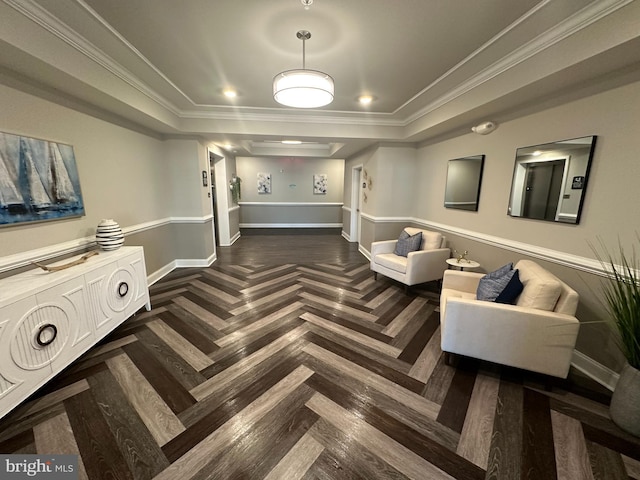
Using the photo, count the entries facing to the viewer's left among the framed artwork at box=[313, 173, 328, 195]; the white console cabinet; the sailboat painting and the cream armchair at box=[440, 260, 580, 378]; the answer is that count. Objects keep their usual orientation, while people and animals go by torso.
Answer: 1

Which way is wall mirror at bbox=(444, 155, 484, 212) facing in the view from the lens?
facing the viewer and to the left of the viewer

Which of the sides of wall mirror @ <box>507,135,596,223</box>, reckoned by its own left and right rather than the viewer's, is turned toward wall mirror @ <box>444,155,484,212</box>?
right

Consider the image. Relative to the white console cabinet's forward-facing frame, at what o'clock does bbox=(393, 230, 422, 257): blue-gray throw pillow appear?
The blue-gray throw pillow is roughly at 11 o'clock from the white console cabinet.

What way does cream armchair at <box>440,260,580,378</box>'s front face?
to the viewer's left

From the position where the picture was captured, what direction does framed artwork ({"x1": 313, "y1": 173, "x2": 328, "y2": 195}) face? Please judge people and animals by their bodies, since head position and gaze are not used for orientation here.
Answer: facing the viewer

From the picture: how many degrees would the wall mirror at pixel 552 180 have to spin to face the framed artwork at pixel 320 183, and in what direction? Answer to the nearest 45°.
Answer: approximately 90° to its right

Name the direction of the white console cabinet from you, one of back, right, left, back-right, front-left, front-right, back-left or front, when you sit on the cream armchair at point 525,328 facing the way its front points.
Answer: front-left

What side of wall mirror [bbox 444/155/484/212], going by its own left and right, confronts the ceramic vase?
front

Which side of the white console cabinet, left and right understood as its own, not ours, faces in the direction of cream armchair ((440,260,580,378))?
front

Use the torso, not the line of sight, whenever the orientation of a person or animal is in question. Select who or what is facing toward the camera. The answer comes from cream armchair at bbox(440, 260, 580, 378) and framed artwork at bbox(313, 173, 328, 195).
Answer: the framed artwork

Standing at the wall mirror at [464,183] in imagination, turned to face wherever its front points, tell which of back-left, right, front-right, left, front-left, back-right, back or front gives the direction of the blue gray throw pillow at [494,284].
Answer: front-left

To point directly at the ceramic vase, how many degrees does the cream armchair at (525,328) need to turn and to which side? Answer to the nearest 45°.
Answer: approximately 45° to its left

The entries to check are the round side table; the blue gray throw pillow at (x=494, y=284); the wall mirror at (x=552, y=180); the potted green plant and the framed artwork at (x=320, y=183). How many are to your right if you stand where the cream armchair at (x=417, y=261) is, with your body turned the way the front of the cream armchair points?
1

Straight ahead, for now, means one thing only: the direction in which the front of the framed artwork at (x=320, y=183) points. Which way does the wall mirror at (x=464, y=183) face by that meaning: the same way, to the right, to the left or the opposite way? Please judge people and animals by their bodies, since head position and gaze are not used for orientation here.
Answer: to the right

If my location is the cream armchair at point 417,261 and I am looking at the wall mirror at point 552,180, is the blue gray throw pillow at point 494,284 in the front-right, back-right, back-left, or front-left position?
front-right

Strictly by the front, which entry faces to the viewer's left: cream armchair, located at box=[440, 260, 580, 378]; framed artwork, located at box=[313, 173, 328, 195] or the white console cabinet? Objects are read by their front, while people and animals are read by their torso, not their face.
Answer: the cream armchair

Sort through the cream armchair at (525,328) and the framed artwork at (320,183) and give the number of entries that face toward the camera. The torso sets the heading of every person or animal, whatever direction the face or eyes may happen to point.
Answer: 1
